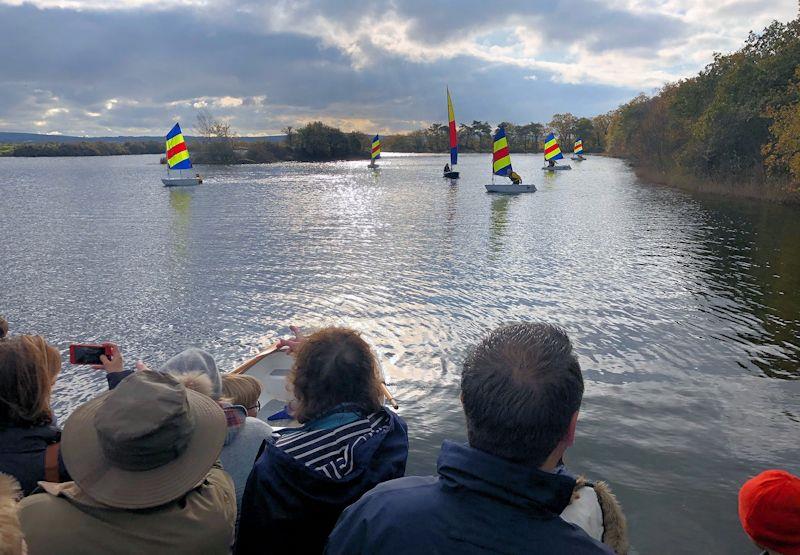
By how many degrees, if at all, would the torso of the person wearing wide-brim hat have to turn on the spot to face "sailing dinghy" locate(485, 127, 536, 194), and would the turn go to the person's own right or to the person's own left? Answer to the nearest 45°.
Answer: approximately 45° to the person's own right

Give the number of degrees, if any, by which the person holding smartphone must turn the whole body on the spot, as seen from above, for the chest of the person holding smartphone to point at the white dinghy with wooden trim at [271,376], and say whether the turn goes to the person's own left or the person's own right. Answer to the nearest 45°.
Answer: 0° — they already face it

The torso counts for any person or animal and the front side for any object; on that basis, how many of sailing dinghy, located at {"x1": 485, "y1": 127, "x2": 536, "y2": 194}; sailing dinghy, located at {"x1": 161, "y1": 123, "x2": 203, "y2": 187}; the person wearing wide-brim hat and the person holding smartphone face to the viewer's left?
2

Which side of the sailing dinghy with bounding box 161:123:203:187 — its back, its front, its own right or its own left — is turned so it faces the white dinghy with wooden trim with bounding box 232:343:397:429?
left

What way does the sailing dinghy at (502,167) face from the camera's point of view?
to the viewer's left

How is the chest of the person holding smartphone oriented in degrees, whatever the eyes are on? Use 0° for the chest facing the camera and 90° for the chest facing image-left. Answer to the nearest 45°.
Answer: approximately 225°

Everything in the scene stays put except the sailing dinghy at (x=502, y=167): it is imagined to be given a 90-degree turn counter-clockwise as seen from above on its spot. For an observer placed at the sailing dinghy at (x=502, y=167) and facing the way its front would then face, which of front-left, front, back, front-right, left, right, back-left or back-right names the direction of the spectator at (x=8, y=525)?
front

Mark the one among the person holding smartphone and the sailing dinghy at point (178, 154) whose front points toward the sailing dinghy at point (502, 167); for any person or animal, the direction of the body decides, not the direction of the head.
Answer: the person holding smartphone

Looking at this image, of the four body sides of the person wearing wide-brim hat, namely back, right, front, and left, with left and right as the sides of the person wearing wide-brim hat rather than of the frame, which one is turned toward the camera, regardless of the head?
back

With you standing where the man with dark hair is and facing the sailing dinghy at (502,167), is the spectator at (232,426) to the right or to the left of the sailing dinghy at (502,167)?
left

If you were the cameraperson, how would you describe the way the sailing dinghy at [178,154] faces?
facing to the left of the viewer

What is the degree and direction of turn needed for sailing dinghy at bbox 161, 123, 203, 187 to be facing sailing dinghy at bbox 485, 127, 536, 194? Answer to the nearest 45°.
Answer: approximately 135° to its left

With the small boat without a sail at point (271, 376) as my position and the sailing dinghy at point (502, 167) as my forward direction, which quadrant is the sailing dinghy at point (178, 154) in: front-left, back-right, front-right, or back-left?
front-left

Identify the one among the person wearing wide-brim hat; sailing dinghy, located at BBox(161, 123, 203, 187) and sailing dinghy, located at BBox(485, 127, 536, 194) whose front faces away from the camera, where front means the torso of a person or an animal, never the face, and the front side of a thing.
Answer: the person wearing wide-brim hat

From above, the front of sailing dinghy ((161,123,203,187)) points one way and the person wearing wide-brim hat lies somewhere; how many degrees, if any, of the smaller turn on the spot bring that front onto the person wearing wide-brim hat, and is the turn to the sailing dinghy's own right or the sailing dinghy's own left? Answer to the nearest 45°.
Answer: approximately 90° to the sailing dinghy's own left

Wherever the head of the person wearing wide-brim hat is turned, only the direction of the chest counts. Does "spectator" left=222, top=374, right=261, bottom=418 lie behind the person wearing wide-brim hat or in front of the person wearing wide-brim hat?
in front

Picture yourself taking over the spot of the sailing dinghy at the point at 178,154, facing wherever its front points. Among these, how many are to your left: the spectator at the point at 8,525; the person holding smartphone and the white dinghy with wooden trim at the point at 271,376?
3

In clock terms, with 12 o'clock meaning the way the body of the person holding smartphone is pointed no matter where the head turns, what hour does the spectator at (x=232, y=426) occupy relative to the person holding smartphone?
The spectator is roughly at 2 o'clock from the person holding smartphone.

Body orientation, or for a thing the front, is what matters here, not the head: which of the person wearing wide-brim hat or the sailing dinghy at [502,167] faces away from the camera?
the person wearing wide-brim hat
